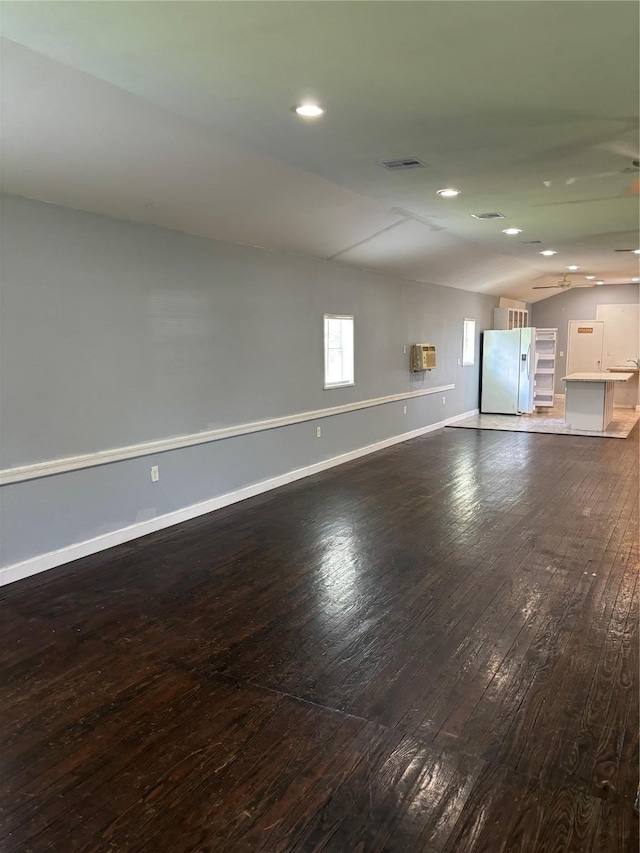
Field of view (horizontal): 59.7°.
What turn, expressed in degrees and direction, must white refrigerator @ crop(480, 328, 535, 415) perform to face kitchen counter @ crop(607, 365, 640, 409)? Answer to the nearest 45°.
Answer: approximately 45° to its left

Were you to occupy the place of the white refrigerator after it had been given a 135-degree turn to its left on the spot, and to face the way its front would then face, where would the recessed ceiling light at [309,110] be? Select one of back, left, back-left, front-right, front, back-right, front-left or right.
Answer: back-left

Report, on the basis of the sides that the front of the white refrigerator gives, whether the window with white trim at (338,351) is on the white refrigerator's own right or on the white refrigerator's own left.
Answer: on the white refrigerator's own right

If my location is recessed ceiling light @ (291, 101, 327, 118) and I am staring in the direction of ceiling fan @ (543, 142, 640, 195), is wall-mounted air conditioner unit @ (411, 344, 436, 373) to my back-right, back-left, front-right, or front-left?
front-left

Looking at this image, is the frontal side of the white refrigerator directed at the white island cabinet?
no

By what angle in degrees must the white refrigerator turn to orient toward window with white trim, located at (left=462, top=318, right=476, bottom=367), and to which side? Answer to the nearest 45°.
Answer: approximately 135° to its right

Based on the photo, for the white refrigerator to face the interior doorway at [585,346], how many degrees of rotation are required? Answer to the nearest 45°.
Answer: approximately 45° to its left

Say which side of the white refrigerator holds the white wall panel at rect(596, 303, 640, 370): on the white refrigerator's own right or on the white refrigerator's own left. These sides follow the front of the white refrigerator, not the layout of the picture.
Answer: on the white refrigerator's own left
